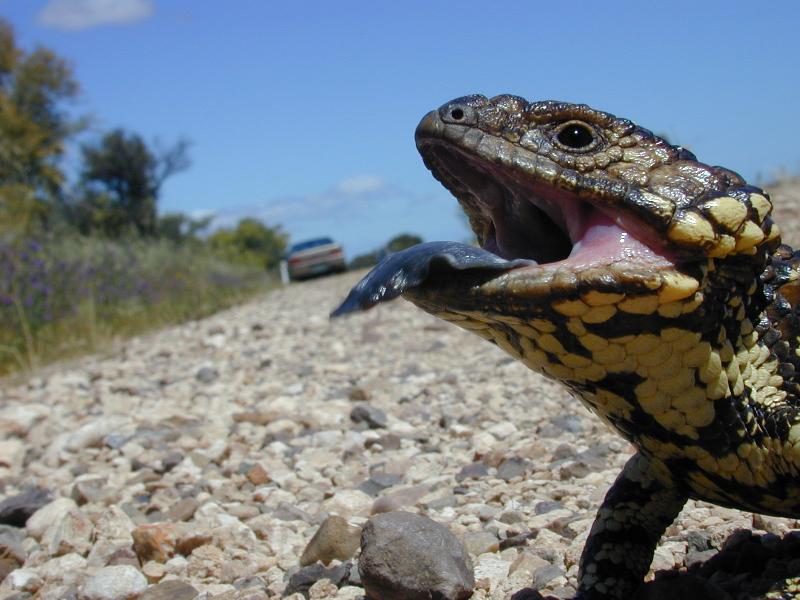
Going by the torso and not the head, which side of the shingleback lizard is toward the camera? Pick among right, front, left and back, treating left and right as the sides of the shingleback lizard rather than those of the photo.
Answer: left

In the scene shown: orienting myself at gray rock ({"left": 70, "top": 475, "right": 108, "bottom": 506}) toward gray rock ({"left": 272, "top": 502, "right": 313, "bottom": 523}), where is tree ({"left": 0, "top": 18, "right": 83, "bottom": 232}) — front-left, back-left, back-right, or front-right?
back-left

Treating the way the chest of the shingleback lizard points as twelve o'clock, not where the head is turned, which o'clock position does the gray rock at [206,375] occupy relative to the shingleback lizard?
The gray rock is roughly at 2 o'clock from the shingleback lizard.

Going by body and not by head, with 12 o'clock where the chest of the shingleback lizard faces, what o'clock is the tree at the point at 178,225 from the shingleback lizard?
The tree is roughly at 2 o'clock from the shingleback lizard.

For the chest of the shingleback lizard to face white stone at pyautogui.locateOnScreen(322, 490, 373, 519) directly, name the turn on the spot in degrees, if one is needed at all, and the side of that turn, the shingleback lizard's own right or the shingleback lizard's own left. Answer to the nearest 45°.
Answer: approximately 45° to the shingleback lizard's own right

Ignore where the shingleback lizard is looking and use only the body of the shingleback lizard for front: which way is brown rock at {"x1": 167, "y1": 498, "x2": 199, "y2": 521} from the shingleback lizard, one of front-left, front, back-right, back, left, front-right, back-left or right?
front-right

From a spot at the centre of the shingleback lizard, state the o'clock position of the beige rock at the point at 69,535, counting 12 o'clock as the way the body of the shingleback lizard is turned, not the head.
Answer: The beige rock is roughly at 1 o'clock from the shingleback lizard.

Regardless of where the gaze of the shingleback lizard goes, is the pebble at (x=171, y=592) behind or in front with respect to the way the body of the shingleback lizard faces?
in front
